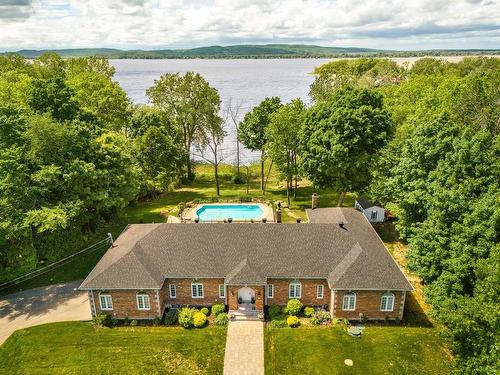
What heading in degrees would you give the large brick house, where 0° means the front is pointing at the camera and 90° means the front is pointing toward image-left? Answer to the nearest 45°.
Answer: approximately 0°

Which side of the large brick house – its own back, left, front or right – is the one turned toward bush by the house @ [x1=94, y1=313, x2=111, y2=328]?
right

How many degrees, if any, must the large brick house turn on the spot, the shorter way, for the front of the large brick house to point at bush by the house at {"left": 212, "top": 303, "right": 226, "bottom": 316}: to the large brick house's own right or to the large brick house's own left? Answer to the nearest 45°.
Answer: approximately 45° to the large brick house's own right

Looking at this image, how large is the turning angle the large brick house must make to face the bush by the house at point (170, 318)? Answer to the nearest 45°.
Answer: approximately 90° to its right

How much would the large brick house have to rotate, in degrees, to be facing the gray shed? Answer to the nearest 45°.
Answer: approximately 135° to its left

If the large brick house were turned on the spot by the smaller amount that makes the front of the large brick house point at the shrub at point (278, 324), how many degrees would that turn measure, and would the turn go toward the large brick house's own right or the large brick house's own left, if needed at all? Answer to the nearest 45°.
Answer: approximately 45° to the large brick house's own left

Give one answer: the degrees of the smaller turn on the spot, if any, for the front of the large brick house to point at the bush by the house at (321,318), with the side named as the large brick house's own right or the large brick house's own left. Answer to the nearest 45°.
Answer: approximately 90° to the large brick house's own left

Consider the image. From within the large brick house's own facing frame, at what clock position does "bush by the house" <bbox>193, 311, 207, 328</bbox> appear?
The bush by the house is roughly at 2 o'clock from the large brick house.

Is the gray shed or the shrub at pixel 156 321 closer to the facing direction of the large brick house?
the shrub
